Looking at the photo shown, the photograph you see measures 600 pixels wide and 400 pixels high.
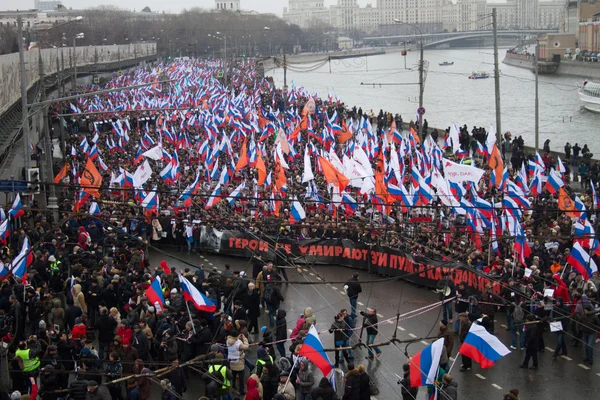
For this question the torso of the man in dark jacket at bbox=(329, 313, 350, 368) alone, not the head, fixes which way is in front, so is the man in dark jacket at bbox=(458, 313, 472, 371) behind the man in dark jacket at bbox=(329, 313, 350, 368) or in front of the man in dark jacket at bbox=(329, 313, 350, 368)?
in front

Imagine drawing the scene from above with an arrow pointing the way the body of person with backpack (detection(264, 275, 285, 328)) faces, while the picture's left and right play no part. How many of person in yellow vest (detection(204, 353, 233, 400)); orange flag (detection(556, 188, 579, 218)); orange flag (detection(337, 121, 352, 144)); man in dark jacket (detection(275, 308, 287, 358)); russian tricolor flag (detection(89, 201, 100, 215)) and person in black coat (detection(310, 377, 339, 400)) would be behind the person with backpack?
3

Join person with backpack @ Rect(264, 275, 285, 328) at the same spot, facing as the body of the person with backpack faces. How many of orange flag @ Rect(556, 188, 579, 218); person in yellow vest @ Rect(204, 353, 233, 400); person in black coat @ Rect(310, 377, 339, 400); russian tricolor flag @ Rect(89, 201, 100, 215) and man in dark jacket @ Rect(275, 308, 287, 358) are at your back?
3

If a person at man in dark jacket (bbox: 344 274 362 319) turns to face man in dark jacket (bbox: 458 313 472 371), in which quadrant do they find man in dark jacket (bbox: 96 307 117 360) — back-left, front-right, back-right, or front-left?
back-right

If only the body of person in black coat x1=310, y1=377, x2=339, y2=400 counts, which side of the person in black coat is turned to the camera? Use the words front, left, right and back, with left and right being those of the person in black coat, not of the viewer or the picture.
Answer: back

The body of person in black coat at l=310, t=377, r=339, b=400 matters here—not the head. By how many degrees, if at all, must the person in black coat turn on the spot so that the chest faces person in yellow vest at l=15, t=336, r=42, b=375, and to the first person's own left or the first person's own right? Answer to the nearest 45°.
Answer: approximately 90° to the first person's own left
